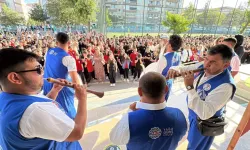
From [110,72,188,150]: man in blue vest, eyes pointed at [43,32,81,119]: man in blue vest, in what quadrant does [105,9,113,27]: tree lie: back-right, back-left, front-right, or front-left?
front-right

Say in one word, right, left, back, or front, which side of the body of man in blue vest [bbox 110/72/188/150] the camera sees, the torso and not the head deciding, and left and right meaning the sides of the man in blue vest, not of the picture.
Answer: back

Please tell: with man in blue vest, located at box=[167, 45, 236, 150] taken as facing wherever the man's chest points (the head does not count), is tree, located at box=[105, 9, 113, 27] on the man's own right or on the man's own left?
on the man's own right

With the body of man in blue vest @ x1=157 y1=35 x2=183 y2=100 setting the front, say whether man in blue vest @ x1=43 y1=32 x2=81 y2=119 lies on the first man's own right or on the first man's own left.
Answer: on the first man's own left

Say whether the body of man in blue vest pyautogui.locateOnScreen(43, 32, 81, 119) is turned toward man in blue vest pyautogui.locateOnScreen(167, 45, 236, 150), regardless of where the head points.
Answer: no

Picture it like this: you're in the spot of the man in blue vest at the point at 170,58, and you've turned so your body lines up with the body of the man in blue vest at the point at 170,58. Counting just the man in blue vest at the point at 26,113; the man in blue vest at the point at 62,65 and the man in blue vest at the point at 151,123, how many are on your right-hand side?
0

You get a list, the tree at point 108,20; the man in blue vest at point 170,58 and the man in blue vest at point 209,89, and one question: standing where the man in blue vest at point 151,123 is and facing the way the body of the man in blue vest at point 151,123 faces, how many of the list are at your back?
0

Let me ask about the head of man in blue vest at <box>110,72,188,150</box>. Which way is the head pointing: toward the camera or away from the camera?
away from the camera

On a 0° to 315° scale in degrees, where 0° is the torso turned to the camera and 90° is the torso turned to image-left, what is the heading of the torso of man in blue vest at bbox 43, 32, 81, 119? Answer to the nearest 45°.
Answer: approximately 225°

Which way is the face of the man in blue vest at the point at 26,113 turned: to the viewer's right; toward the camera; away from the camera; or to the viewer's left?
to the viewer's right

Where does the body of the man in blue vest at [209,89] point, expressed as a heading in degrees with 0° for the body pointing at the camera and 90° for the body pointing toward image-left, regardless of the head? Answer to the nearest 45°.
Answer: approximately 45°

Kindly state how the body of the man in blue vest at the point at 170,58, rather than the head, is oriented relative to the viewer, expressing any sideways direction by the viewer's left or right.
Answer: facing away from the viewer and to the left of the viewer

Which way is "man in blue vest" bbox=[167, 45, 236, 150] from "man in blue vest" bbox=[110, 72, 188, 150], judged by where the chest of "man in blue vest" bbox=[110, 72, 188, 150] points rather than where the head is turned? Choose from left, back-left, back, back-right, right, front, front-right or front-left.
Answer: front-right

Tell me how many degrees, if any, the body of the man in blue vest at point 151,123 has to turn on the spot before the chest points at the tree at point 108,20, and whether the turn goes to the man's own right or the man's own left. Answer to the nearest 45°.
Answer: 0° — they already face it

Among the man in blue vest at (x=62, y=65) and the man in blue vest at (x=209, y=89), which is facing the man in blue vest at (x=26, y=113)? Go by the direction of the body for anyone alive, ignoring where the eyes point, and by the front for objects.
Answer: the man in blue vest at (x=209, y=89)

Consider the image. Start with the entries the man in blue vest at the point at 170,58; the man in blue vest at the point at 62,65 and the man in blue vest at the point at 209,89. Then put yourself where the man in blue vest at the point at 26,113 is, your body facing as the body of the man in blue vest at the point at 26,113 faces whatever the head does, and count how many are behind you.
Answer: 0

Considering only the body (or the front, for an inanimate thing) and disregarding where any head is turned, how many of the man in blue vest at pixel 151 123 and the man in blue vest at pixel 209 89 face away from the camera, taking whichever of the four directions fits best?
1

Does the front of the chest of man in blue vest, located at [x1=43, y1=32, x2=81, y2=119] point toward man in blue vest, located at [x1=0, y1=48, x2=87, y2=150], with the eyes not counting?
no
